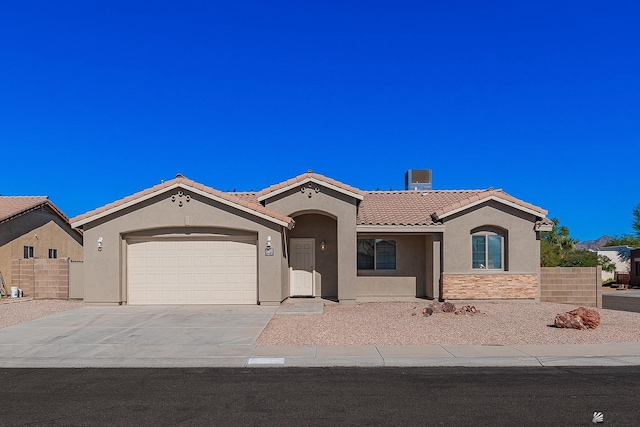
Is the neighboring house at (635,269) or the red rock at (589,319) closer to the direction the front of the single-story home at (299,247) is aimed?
the red rock

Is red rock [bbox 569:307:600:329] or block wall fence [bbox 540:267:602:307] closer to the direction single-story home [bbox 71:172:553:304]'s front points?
the red rock

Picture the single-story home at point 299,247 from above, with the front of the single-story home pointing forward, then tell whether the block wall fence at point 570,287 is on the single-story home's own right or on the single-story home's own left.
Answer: on the single-story home's own left

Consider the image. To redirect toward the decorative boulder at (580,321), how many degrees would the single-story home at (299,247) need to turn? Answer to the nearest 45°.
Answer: approximately 45° to its left

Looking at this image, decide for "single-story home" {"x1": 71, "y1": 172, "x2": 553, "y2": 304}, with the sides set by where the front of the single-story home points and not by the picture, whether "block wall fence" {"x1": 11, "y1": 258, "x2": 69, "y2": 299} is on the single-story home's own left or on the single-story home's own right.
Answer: on the single-story home's own right

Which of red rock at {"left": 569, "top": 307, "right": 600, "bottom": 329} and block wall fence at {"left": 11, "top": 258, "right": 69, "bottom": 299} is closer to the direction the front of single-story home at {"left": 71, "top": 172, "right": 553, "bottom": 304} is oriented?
the red rock

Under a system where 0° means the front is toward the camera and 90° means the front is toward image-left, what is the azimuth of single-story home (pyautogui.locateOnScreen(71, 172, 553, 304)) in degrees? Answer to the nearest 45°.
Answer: approximately 0°

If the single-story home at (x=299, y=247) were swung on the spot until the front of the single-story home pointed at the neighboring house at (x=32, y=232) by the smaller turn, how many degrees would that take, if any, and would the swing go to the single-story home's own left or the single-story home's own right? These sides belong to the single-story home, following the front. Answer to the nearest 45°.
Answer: approximately 135° to the single-story home's own right

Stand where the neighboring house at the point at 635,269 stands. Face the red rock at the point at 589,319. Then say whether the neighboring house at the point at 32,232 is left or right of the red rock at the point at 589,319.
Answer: right
